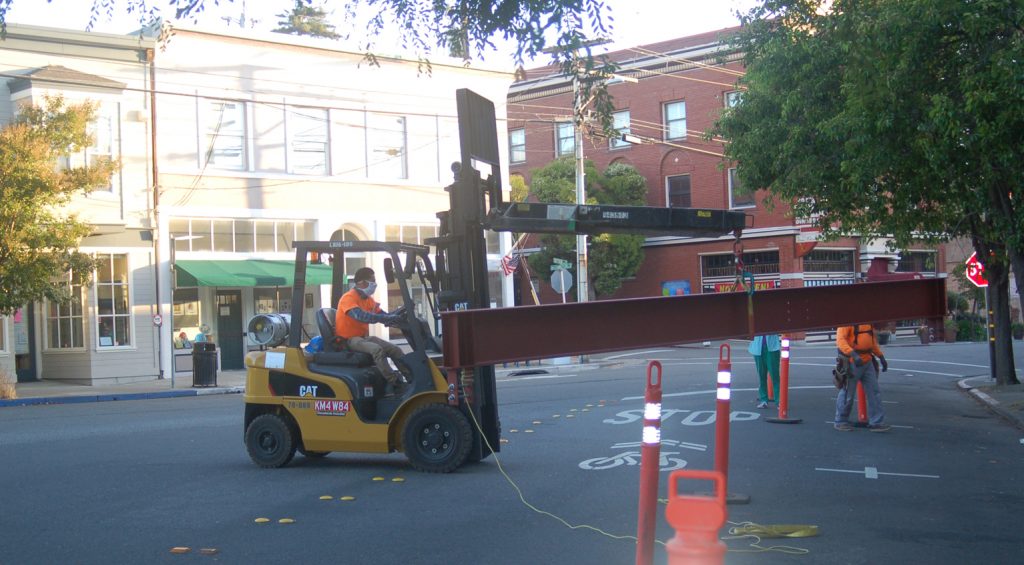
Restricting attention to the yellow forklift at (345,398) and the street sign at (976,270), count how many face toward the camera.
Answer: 1

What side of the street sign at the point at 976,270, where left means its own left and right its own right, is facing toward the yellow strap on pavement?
front

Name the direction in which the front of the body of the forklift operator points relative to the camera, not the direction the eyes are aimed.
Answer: to the viewer's right

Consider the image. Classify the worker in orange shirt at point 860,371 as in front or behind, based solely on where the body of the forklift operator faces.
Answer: in front

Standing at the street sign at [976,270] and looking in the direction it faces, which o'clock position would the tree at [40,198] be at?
The tree is roughly at 2 o'clock from the street sign.

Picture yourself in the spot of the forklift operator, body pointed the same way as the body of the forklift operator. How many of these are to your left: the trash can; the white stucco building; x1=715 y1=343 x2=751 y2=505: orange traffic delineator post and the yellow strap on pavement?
2

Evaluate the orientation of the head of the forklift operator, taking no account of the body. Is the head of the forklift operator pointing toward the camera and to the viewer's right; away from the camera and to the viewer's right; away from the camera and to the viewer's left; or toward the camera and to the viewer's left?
toward the camera and to the viewer's right

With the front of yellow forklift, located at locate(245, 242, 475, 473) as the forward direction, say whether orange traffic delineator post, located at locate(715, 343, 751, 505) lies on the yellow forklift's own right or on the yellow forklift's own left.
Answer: on the yellow forklift's own right

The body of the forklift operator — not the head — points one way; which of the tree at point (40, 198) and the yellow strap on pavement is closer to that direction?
the yellow strap on pavement

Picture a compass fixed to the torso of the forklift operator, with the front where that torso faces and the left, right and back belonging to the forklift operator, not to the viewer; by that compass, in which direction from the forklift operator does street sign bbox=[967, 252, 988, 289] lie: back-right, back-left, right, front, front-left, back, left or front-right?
front-left

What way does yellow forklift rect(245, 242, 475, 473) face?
to the viewer's right

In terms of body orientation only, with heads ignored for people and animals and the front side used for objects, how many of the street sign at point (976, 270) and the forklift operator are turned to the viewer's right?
1

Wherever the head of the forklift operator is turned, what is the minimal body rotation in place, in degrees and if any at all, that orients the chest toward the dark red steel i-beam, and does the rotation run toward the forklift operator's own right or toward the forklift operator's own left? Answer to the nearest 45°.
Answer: approximately 45° to the forklift operator's own right

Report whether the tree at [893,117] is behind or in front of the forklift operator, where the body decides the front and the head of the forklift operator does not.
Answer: in front

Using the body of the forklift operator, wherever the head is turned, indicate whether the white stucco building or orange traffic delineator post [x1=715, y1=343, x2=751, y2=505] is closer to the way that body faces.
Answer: the orange traffic delineator post
